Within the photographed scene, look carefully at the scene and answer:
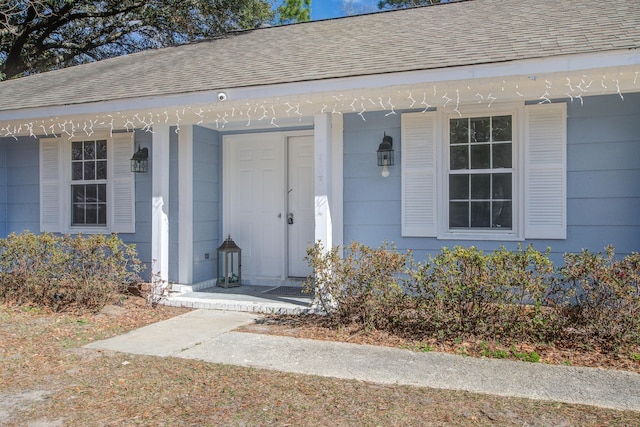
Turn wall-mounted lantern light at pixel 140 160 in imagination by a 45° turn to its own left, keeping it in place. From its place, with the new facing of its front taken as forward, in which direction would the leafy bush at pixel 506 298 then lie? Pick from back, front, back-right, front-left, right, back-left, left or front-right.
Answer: front-left

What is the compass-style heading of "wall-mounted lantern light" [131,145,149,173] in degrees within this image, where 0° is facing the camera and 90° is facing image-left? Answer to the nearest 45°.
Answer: approximately 45°

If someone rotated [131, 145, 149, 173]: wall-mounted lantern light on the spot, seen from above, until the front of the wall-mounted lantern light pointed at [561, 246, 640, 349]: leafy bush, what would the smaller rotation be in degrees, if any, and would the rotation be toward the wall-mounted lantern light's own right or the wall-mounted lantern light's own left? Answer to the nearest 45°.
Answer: approximately 90° to the wall-mounted lantern light's own left

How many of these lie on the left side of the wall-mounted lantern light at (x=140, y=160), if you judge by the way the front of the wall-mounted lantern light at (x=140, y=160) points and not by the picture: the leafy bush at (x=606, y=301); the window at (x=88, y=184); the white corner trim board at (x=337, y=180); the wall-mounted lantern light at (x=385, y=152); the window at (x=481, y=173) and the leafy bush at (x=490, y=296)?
5

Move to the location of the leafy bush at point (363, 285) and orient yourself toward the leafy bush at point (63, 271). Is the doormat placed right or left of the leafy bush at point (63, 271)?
right

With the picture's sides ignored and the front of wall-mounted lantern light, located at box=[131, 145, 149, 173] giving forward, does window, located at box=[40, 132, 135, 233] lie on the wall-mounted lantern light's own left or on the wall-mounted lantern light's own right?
on the wall-mounted lantern light's own right

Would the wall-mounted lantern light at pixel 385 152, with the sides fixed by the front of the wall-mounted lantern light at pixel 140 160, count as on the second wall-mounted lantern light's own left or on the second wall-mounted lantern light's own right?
on the second wall-mounted lantern light's own left

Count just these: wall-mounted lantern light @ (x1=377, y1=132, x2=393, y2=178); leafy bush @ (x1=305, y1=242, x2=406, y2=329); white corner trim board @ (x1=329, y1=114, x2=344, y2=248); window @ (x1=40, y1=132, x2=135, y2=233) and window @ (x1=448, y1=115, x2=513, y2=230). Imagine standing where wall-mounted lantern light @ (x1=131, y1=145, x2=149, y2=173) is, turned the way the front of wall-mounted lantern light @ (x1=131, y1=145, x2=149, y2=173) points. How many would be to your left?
4

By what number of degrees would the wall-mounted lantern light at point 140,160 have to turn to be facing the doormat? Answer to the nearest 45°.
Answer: approximately 90° to its left

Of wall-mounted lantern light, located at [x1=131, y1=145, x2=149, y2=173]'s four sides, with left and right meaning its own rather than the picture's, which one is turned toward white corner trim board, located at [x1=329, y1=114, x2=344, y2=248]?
left

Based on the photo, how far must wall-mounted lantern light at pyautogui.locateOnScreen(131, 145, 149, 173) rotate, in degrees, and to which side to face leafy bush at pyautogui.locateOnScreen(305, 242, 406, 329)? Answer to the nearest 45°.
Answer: approximately 90° to its left

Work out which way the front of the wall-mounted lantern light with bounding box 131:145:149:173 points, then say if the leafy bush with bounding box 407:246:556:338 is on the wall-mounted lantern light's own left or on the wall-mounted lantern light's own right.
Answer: on the wall-mounted lantern light's own left

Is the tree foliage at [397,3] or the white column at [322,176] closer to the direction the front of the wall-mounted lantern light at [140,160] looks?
the white column

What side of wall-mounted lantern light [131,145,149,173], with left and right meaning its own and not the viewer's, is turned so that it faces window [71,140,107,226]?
right
